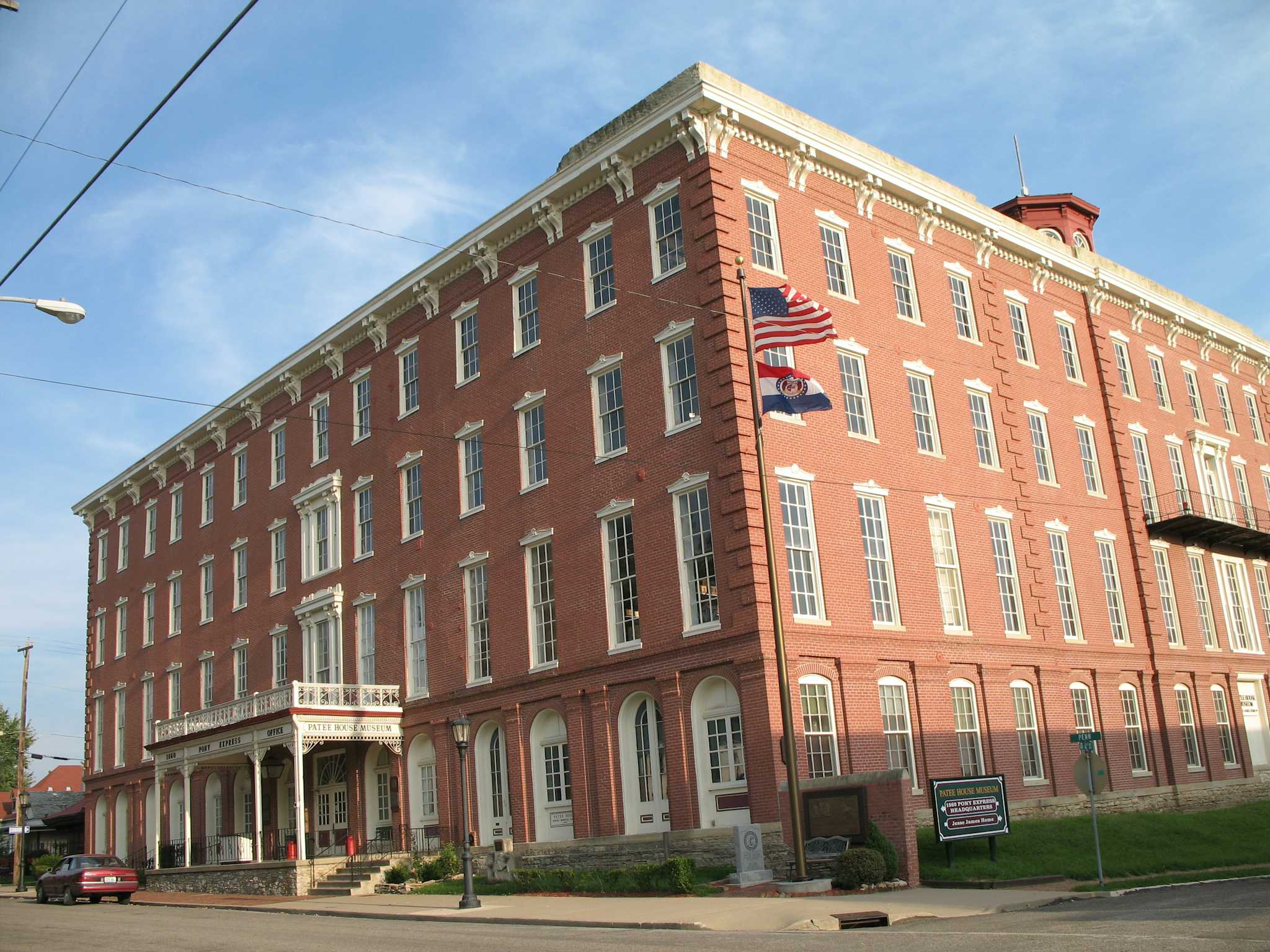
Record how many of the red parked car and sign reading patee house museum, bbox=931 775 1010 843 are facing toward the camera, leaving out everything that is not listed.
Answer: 1

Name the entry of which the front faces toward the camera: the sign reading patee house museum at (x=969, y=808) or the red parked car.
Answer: the sign reading patee house museum

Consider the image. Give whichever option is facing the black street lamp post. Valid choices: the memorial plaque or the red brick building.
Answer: the red brick building

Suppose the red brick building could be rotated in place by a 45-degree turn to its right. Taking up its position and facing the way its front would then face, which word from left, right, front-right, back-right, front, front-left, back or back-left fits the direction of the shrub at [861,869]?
left

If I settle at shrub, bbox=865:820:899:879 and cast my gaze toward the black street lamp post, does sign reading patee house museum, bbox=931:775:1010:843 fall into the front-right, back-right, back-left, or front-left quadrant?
back-right

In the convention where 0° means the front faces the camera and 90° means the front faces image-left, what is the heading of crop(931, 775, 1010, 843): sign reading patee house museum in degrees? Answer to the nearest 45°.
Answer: approximately 0°

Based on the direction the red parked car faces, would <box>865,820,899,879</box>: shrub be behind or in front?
behind

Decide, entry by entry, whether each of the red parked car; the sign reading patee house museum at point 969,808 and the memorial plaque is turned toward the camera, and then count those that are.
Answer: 2

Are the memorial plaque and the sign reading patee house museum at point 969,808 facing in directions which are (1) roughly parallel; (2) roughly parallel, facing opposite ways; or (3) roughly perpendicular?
roughly parallel

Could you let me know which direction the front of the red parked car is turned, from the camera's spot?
facing away from the viewer and to the left of the viewer

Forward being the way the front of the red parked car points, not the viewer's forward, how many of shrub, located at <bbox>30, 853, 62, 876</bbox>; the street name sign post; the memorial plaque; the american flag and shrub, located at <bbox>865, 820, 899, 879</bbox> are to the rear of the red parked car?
4

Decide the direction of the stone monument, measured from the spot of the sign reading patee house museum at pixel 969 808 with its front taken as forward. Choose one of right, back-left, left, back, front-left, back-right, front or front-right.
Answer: right

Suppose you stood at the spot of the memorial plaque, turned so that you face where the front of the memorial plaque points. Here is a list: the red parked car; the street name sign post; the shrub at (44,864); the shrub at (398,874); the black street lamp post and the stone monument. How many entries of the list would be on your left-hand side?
1

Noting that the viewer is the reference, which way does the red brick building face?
facing the viewer and to the left of the viewer

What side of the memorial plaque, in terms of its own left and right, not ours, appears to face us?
front

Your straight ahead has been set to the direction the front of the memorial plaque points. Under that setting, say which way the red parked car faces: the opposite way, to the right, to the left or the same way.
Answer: to the right

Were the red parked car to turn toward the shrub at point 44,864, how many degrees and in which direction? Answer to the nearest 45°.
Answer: approximately 45° to its right

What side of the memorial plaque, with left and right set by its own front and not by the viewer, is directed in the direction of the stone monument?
right

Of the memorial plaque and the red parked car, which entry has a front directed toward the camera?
the memorial plaque

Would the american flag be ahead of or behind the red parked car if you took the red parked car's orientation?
behind
